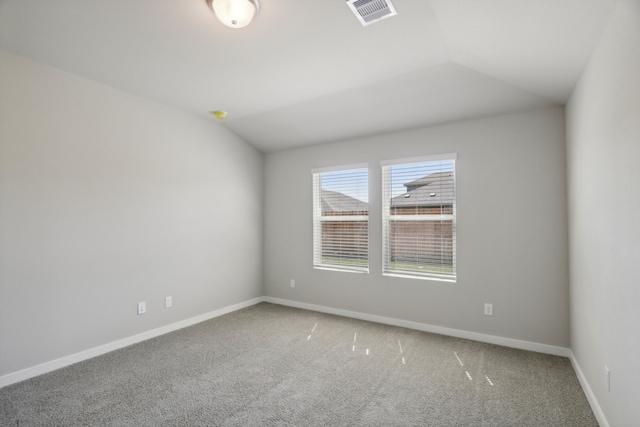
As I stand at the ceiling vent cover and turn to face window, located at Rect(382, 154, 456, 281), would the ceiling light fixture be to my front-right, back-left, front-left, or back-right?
back-left

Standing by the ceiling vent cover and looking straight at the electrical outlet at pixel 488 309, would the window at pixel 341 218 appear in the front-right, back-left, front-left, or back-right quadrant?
front-left

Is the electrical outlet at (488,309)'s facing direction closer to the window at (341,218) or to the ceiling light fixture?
the ceiling light fixture

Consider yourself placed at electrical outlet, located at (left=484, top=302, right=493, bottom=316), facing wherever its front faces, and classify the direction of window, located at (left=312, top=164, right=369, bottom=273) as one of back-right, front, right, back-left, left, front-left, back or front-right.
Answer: right

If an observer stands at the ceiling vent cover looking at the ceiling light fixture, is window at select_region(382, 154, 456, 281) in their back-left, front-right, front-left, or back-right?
back-right

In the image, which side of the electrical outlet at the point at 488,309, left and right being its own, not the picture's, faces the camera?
front

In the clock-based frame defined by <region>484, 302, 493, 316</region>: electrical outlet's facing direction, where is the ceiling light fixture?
The ceiling light fixture is roughly at 1 o'clock from the electrical outlet.
